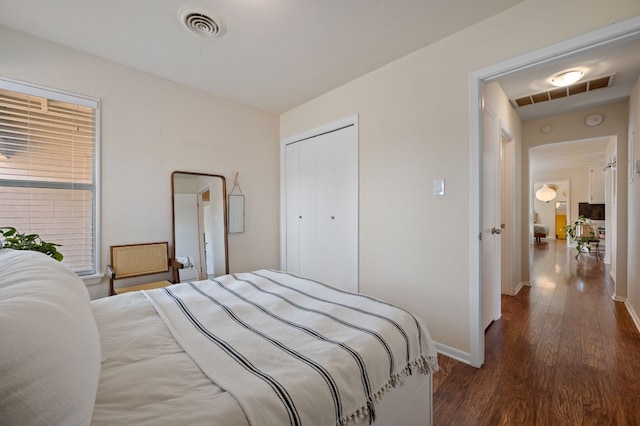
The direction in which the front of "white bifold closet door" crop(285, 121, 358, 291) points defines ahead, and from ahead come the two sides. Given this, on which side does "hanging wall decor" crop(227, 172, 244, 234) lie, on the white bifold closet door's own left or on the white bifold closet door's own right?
on the white bifold closet door's own right

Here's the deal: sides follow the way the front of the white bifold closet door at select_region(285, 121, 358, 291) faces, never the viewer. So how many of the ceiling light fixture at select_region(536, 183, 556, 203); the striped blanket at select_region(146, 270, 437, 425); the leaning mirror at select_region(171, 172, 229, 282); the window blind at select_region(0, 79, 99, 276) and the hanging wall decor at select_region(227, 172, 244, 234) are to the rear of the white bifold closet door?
1

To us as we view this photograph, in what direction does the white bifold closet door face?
facing the viewer and to the left of the viewer

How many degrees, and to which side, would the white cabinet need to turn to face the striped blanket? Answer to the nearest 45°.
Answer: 0° — it already faces it

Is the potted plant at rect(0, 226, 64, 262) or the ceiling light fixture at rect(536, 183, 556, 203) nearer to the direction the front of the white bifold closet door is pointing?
the potted plant

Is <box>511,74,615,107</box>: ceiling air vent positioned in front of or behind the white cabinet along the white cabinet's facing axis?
in front

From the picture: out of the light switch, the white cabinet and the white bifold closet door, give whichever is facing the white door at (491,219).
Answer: the white cabinet

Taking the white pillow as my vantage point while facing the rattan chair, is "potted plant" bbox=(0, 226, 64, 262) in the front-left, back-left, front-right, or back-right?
front-left

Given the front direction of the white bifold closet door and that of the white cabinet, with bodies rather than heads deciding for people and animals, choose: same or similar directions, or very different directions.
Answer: same or similar directions

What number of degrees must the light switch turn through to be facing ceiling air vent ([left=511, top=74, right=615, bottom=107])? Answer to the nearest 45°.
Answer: approximately 135° to its left

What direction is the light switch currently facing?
toward the camera

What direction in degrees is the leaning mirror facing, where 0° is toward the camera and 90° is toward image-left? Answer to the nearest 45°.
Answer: approximately 315°

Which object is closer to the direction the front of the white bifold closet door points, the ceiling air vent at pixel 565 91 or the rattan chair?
the rattan chair
